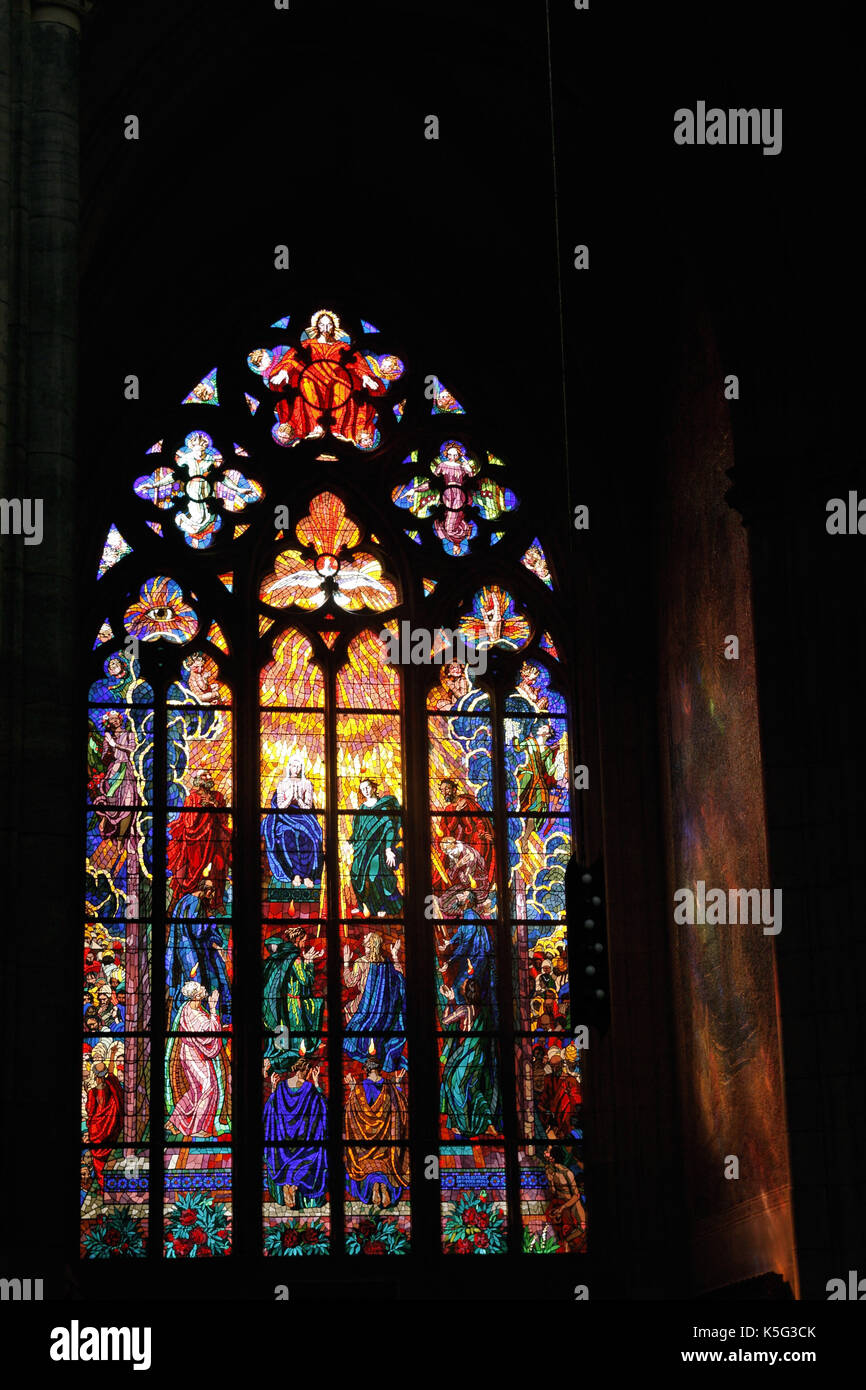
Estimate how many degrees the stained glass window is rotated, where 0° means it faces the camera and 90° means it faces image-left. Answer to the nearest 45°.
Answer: approximately 0°
